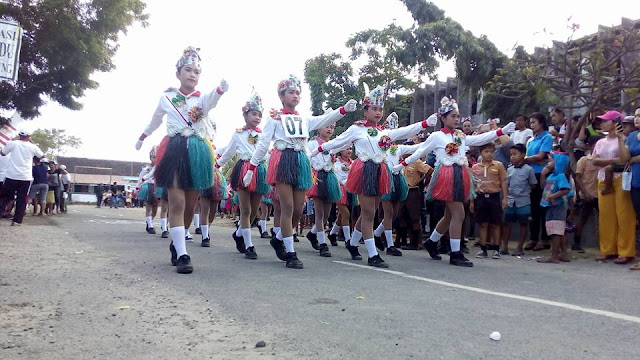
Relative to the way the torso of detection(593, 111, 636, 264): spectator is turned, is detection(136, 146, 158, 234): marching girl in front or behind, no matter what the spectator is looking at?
in front

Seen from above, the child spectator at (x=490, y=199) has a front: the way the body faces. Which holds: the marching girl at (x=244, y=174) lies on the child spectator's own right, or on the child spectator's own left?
on the child spectator's own right

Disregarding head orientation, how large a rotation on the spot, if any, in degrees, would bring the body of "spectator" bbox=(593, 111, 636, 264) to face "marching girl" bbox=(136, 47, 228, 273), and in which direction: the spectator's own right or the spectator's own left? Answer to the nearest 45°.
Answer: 0° — they already face them

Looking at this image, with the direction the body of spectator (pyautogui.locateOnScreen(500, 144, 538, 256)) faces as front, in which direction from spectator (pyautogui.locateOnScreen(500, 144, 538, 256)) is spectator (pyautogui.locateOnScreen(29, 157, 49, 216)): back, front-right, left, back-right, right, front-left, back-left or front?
front-right

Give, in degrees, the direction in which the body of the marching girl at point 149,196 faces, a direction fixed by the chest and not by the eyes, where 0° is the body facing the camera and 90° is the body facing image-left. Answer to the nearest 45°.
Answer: approximately 315°

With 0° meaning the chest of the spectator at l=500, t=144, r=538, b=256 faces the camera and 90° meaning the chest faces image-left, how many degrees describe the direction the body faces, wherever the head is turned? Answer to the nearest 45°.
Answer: approximately 45°

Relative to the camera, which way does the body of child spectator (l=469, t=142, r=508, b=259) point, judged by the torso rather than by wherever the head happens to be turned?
toward the camera

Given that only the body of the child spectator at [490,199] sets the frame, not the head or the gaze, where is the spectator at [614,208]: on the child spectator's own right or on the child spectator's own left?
on the child spectator's own left

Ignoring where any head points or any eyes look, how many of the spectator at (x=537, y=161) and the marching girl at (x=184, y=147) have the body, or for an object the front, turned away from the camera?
0

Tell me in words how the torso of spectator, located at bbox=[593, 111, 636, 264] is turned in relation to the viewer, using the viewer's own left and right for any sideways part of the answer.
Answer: facing the viewer and to the left of the viewer

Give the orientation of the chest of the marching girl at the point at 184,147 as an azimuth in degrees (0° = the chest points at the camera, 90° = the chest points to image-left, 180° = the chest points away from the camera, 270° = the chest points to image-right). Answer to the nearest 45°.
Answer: approximately 315°

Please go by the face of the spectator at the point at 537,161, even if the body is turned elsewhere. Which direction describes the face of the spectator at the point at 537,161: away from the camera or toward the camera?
toward the camera

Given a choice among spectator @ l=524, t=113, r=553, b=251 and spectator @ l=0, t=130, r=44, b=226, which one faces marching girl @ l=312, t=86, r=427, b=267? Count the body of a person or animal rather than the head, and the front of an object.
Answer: spectator @ l=524, t=113, r=553, b=251
